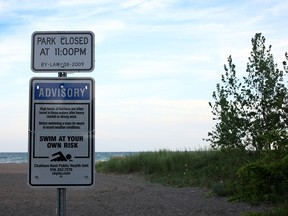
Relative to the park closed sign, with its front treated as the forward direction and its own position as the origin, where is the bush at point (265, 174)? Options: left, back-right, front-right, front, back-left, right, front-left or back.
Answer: back-left

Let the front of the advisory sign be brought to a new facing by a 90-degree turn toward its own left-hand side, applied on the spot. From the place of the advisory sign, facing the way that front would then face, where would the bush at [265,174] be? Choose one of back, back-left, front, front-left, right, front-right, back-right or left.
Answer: front-left

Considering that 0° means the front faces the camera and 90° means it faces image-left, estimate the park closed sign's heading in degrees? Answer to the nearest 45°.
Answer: approximately 0°

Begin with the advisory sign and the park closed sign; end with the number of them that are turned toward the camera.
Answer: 2
